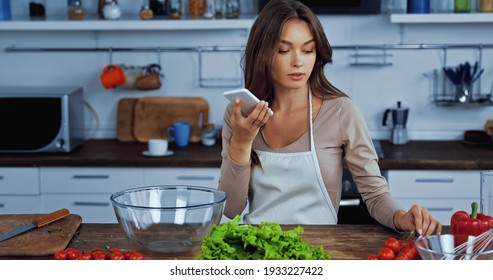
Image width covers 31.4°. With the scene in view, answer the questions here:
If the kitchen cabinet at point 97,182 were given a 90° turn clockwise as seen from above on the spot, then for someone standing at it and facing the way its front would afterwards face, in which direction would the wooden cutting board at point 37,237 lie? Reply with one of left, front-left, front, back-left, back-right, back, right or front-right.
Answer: left

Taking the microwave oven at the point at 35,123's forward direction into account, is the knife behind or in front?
in front

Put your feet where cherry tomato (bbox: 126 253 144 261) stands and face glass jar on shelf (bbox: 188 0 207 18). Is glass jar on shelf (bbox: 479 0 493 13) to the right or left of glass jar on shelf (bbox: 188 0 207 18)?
right

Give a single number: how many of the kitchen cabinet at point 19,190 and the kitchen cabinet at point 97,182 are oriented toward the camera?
2

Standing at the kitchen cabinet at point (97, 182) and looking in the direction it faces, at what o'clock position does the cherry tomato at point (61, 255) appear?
The cherry tomato is roughly at 12 o'clock from the kitchen cabinet.

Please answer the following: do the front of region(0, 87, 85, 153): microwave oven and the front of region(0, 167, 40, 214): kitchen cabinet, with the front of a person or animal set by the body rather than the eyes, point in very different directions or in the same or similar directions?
same or similar directions

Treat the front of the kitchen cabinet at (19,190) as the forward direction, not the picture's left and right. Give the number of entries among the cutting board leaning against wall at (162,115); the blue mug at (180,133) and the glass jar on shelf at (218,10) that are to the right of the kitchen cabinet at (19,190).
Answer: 0

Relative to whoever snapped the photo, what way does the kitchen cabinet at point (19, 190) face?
facing the viewer

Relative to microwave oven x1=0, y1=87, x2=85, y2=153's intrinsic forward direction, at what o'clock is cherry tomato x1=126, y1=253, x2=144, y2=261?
The cherry tomato is roughly at 12 o'clock from the microwave oven.

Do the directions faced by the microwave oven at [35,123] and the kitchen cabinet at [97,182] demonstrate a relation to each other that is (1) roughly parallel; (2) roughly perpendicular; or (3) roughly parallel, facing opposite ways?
roughly parallel

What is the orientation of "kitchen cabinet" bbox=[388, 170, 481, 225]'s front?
toward the camera

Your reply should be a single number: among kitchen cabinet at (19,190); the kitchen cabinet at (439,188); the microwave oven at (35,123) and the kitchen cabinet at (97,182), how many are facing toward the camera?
4

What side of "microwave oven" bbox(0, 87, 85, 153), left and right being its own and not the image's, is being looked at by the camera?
front

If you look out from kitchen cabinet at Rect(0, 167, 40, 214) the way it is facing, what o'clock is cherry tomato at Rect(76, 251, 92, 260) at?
The cherry tomato is roughly at 12 o'clock from the kitchen cabinet.

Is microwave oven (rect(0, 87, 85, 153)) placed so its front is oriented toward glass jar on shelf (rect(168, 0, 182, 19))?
no

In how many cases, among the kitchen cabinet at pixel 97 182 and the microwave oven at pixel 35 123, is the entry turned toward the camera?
2

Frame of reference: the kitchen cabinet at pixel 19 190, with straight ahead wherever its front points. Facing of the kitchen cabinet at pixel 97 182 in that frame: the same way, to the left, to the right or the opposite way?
the same way

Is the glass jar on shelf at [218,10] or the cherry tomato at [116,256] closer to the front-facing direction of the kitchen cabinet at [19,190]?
the cherry tomato

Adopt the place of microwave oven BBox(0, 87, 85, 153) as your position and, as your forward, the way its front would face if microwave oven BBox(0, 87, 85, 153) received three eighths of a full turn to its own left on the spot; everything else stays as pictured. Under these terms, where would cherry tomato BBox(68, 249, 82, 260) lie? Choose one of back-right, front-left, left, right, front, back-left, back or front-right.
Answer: back-right
